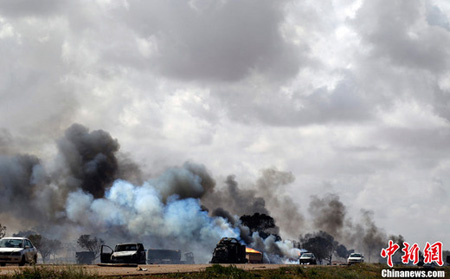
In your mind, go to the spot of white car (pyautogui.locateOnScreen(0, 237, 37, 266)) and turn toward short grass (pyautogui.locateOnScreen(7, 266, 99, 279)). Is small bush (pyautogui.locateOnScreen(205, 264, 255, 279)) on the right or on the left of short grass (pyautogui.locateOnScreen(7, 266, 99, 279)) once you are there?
left

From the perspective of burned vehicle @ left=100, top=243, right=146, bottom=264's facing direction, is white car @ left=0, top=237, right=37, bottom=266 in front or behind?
in front

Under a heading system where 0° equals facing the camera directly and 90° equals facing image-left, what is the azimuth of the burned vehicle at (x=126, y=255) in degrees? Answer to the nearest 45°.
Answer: approximately 45°

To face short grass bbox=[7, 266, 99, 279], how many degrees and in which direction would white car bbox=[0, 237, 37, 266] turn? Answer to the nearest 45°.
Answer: approximately 45° to its left

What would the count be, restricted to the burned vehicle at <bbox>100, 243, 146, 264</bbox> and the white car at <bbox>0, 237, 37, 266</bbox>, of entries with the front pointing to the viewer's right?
0

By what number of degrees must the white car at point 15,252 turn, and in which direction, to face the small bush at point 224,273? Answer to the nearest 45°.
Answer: approximately 90° to its left

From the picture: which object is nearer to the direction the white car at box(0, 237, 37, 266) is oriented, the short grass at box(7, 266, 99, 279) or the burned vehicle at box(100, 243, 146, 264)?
the short grass

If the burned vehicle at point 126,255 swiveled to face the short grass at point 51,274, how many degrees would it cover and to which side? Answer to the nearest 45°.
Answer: approximately 45° to its left
